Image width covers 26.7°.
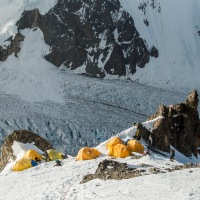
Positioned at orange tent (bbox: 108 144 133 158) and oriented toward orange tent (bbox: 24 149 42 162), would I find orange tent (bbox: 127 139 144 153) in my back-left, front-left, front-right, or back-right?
back-right

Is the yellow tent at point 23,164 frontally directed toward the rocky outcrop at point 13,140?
no

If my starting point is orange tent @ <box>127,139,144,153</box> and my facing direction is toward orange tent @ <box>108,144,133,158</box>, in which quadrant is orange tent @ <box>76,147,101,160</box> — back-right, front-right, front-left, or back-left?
front-right

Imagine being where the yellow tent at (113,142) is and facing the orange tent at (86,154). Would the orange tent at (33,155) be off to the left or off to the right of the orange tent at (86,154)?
right
